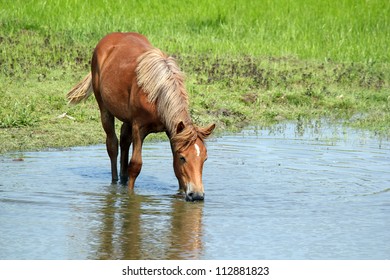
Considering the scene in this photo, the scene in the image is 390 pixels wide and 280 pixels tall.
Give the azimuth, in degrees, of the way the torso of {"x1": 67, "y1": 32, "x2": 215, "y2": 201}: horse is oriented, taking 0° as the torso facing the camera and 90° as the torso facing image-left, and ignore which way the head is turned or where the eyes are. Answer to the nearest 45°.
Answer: approximately 315°
